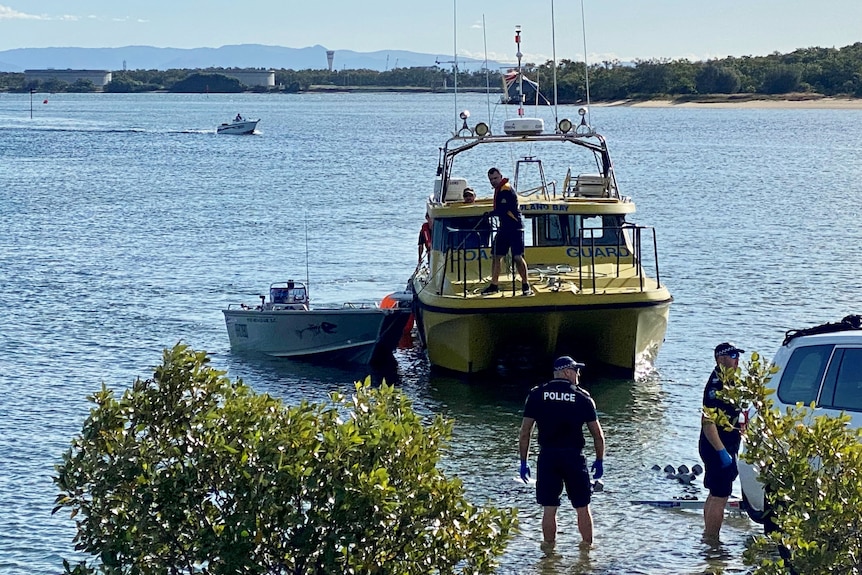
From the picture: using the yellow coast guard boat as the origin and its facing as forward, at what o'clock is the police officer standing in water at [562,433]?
The police officer standing in water is roughly at 12 o'clock from the yellow coast guard boat.

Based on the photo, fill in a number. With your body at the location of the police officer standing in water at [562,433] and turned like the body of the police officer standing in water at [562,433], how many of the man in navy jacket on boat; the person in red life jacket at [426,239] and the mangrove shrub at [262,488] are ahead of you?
2

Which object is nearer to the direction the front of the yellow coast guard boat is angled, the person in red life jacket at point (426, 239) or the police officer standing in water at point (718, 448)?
the police officer standing in water

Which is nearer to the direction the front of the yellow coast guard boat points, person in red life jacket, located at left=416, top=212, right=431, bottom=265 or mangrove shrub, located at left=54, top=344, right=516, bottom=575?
the mangrove shrub

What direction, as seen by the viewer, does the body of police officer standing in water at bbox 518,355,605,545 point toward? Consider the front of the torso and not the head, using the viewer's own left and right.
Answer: facing away from the viewer

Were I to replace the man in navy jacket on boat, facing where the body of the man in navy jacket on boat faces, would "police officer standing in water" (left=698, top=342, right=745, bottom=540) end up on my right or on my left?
on my left

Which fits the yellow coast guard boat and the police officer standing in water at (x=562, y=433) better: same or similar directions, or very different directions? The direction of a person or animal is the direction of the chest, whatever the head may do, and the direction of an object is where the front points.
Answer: very different directions

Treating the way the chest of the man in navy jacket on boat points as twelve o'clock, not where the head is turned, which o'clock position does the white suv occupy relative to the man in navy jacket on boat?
The white suv is roughly at 10 o'clock from the man in navy jacket on boat.

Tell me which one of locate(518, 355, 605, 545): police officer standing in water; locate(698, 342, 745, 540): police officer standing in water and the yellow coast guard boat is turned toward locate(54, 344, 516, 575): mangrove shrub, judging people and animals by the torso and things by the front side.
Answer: the yellow coast guard boat

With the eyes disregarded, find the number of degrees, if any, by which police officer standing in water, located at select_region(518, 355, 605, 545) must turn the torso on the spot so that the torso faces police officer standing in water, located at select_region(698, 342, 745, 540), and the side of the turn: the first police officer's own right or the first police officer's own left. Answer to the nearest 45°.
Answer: approximately 90° to the first police officer's own right

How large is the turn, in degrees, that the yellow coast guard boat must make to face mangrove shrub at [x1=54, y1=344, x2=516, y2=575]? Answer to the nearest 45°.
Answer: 0° — it already faces it
